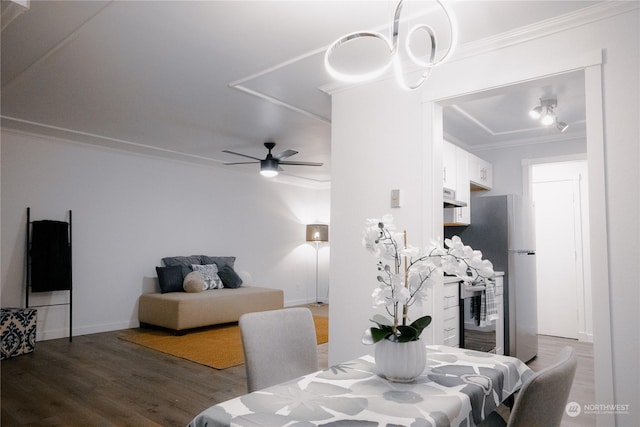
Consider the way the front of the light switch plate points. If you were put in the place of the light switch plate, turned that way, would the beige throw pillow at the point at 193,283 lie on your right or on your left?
on your right

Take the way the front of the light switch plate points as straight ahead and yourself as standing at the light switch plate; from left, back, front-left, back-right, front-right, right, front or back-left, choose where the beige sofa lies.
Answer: right

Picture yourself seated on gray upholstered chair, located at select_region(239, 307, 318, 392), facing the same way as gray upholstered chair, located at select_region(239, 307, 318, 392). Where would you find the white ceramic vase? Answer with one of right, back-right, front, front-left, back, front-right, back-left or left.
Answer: front

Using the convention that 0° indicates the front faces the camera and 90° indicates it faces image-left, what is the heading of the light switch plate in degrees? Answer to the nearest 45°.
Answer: approximately 45°

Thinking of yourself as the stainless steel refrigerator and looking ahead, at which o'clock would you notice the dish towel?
The dish towel is roughly at 2 o'clock from the stainless steel refrigerator.

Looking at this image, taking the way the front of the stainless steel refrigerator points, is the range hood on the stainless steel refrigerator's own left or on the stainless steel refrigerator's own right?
on the stainless steel refrigerator's own right
